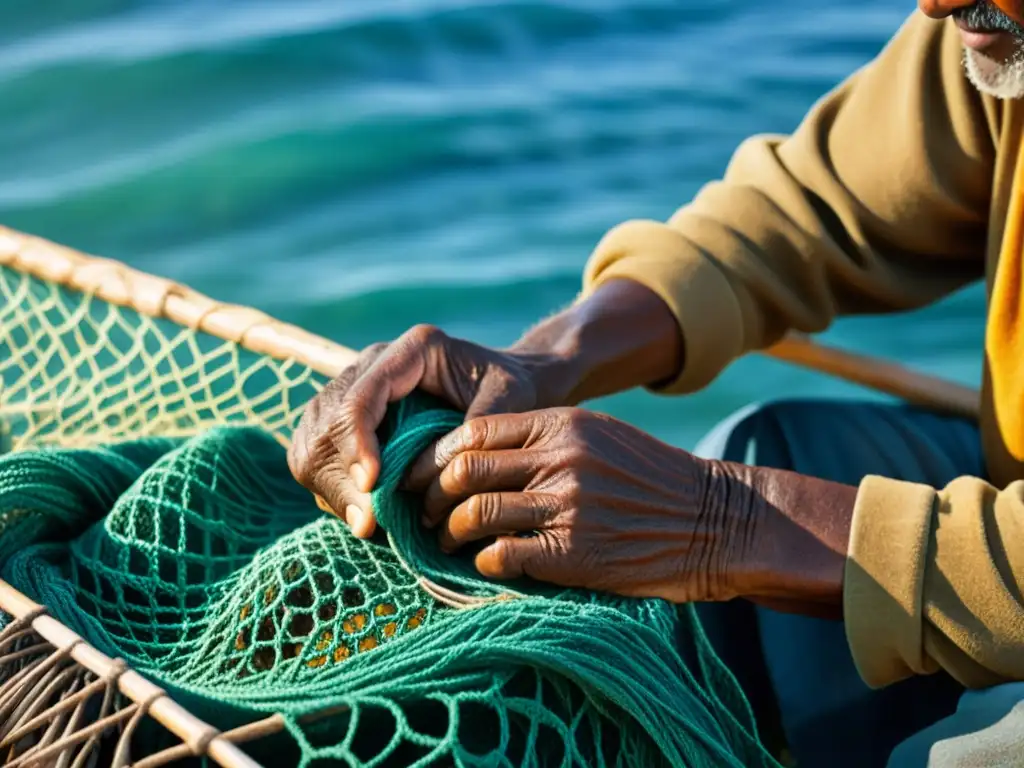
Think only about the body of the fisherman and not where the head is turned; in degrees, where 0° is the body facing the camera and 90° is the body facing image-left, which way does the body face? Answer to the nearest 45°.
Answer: approximately 45°

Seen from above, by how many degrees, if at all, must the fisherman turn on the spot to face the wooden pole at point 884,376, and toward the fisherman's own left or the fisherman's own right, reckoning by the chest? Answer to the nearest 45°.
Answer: approximately 135° to the fisherman's own right

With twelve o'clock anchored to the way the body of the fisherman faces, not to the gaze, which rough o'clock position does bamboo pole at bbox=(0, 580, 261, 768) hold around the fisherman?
The bamboo pole is roughly at 12 o'clock from the fisherman.
